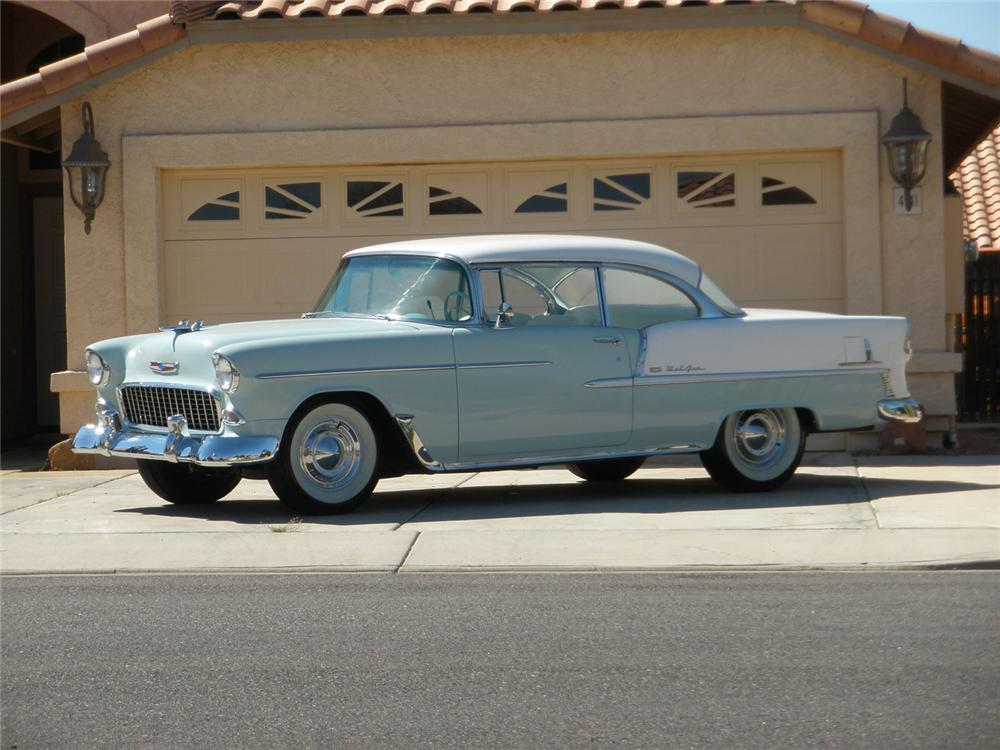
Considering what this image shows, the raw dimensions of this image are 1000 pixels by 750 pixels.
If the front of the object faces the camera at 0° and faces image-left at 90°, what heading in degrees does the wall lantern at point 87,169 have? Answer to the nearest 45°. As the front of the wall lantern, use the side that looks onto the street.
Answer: approximately 0°

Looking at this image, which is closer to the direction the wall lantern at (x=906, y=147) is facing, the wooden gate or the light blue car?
the light blue car

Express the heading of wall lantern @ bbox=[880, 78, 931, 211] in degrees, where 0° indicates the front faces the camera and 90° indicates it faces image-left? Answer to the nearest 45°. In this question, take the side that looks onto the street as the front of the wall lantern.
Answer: approximately 0°

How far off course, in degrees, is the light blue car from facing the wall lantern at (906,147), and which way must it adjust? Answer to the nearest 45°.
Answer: approximately 180°

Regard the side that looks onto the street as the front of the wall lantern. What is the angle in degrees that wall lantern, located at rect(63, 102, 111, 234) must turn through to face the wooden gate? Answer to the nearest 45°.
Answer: approximately 90° to its left

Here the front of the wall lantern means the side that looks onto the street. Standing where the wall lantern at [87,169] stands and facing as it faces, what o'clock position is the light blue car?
The light blue car is roughly at 11 o'clock from the wall lantern.

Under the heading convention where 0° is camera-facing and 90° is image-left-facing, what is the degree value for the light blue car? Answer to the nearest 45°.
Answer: approximately 45°

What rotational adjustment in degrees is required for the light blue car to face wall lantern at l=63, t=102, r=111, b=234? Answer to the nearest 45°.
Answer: approximately 90° to its right

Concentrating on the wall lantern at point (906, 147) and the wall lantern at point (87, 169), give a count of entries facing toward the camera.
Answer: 2
